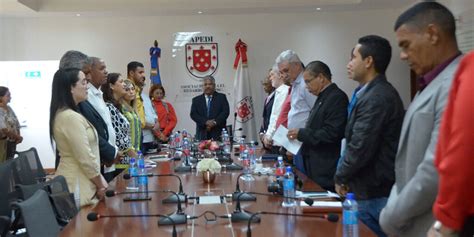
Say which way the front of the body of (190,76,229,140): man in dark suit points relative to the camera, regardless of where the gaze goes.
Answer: toward the camera

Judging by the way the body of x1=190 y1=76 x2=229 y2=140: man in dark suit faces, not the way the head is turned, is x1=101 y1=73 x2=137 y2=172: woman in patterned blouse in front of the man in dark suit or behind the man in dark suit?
in front

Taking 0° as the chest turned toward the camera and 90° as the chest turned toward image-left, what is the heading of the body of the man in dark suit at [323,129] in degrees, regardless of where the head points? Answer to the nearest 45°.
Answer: approximately 90°

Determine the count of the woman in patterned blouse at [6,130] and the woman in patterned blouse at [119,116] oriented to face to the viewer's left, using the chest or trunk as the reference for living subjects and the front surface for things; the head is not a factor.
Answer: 0

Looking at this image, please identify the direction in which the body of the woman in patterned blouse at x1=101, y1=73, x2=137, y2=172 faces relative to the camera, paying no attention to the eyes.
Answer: to the viewer's right

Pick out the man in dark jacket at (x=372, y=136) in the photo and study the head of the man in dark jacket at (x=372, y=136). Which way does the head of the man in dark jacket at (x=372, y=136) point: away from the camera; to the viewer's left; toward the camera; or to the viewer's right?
to the viewer's left

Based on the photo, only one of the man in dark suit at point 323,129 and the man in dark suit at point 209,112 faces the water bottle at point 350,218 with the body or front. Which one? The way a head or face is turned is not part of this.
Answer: the man in dark suit at point 209,112

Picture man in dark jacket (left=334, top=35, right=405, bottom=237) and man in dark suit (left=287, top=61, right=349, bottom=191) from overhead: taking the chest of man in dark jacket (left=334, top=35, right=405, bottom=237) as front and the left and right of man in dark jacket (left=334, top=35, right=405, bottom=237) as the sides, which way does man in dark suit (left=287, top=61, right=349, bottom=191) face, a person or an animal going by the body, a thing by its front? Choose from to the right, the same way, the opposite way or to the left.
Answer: the same way

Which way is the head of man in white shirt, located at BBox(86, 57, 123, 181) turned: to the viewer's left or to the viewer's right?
to the viewer's right

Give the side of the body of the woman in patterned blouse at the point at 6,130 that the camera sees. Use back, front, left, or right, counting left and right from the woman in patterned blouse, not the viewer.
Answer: right

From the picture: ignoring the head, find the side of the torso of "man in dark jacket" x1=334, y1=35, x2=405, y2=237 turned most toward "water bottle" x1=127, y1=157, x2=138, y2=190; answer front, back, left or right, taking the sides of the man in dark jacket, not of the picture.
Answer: front

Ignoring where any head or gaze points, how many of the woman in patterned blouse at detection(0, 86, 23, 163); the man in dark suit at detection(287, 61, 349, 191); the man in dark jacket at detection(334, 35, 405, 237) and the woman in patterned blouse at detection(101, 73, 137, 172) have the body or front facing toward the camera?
0

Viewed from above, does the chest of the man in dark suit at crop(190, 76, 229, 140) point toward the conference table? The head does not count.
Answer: yes

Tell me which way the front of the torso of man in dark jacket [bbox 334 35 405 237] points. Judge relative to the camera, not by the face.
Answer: to the viewer's left

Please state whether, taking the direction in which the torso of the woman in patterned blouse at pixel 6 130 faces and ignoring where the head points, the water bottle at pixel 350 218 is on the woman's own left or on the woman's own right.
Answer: on the woman's own right

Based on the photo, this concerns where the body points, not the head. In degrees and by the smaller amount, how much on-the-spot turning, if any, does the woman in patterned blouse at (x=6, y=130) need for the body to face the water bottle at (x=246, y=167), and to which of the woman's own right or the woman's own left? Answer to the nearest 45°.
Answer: approximately 45° to the woman's own right

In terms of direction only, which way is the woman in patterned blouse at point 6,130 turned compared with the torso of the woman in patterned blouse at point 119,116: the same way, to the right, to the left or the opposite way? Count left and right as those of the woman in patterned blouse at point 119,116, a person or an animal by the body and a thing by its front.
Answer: the same way
